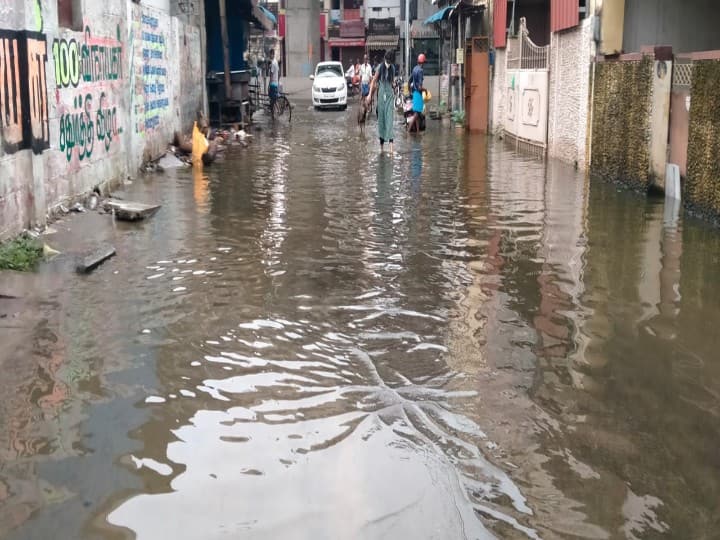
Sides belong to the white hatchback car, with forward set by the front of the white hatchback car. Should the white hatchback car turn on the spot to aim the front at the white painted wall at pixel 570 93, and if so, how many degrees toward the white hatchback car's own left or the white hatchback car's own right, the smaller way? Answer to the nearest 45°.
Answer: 0° — it already faces it

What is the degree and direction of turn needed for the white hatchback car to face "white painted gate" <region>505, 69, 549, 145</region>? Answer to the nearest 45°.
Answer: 0° — it already faces it

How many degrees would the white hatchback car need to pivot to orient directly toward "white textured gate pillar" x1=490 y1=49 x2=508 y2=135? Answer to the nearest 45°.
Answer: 0° — it already faces it

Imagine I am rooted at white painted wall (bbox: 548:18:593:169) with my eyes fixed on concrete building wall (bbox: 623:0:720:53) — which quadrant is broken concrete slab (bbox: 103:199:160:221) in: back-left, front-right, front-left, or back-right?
back-right

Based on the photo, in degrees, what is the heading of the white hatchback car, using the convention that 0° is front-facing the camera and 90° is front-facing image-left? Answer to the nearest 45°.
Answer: approximately 0°

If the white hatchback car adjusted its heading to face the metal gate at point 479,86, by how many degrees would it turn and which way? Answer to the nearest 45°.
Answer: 0° — it already faces it

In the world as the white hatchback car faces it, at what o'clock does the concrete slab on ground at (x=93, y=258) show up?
The concrete slab on ground is roughly at 12 o'clock from the white hatchback car.

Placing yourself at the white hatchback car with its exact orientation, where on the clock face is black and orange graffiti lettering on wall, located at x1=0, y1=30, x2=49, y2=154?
The black and orange graffiti lettering on wall is roughly at 12 o'clock from the white hatchback car.

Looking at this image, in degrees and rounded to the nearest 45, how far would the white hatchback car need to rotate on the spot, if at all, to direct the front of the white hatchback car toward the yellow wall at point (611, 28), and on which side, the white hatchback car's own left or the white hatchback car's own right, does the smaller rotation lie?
0° — it already faces it

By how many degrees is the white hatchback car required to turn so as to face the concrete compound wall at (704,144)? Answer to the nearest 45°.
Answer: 0° — it already faces it

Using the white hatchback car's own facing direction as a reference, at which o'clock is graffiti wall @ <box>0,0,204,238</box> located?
The graffiti wall is roughly at 12 o'clock from the white hatchback car.

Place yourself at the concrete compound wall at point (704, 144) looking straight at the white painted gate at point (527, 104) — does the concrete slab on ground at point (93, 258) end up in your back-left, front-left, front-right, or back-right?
back-left

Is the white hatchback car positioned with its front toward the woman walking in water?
yes
